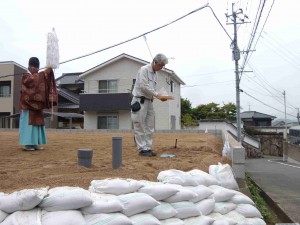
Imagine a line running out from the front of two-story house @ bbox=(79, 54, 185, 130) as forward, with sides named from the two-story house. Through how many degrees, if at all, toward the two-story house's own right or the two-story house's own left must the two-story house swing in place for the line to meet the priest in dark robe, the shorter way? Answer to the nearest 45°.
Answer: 0° — it already faces them

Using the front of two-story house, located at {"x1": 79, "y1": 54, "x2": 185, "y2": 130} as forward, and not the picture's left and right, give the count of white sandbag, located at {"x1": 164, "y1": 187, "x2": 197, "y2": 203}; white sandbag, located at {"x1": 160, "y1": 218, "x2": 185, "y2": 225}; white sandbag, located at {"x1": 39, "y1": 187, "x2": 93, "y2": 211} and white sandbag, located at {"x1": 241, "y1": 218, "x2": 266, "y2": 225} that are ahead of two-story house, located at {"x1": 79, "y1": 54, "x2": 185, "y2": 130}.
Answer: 4

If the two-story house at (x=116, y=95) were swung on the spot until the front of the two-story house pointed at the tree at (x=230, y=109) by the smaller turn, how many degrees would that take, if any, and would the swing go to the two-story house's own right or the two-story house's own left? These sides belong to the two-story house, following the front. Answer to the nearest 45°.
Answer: approximately 135° to the two-story house's own left

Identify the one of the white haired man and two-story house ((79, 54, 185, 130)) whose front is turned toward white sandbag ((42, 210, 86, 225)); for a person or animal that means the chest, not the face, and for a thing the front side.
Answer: the two-story house

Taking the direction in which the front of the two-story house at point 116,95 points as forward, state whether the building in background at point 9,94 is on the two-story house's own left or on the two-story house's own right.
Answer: on the two-story house's own right

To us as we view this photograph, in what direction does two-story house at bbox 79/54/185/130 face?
facing the viewer

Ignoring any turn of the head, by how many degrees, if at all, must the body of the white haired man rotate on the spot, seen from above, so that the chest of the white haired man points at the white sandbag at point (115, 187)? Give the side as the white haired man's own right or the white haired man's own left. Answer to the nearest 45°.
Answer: approximately 90° to the white haired man's own right

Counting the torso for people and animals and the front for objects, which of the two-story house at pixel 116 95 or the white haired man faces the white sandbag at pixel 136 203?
the two-story house

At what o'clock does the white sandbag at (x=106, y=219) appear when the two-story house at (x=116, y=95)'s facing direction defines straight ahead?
The white sandbag is roughly at 12 o'clock from the two-story house.

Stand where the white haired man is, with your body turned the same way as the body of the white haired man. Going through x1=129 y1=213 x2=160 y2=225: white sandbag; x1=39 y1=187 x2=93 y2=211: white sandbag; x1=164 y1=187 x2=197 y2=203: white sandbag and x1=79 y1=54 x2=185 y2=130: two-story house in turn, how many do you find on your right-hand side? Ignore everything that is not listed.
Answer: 3

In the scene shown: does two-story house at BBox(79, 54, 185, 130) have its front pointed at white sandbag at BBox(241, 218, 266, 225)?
yes

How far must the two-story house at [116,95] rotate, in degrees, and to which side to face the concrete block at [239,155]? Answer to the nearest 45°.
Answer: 0° — it already faces it

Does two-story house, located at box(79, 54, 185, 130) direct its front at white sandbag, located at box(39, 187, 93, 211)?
yes

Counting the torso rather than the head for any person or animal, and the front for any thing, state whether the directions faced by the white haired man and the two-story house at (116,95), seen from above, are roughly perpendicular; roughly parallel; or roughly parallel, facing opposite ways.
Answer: roughly perpendicular

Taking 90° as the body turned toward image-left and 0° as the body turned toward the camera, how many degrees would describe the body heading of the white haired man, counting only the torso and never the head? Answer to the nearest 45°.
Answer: approximately 270°
